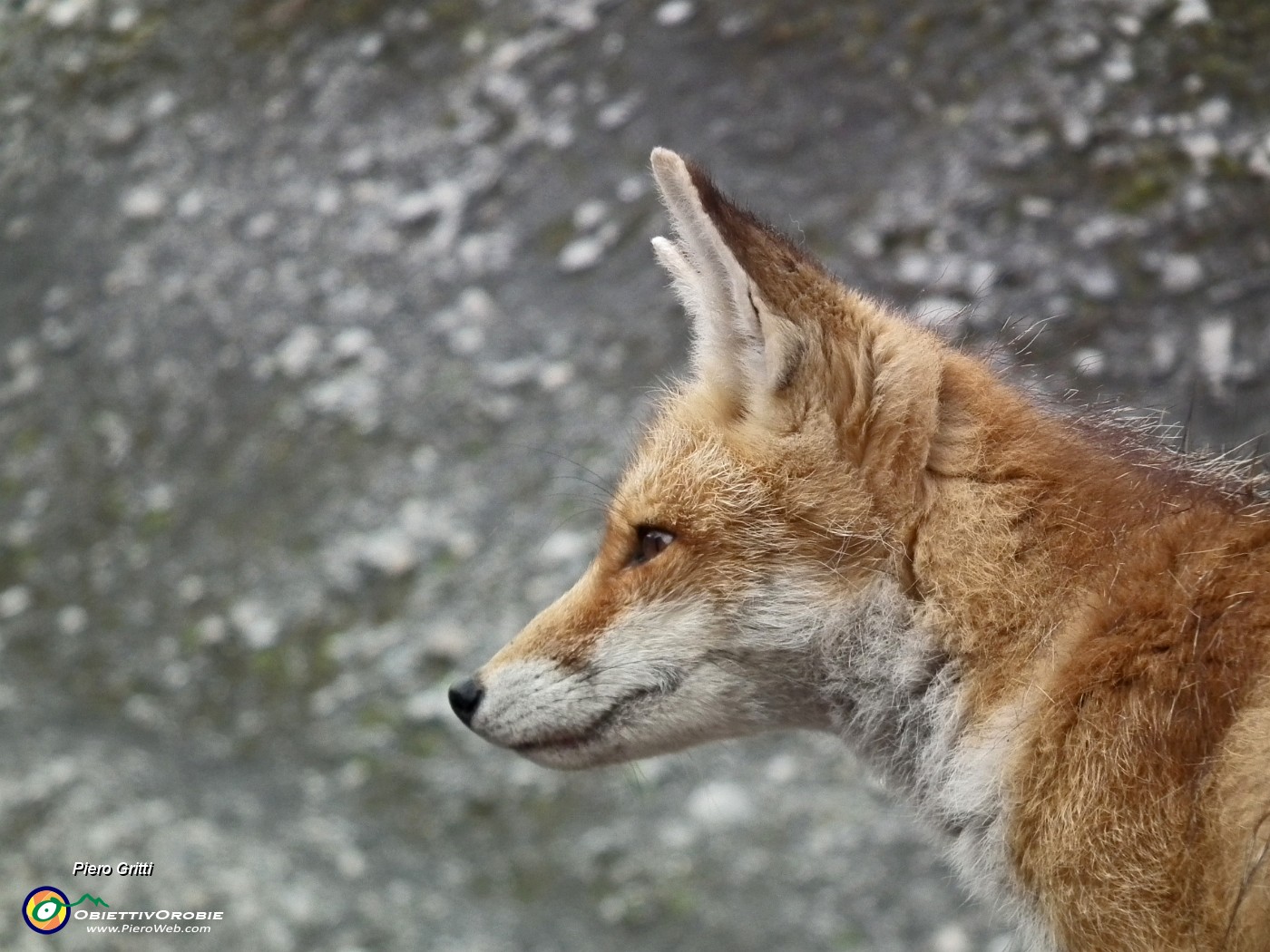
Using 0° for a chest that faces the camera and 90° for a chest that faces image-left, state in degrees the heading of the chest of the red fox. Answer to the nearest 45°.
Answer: approximately 90°
